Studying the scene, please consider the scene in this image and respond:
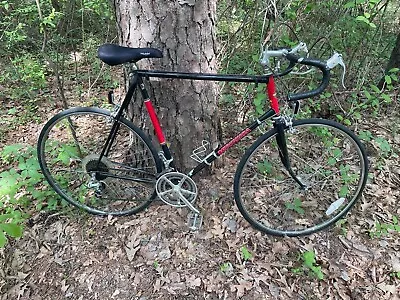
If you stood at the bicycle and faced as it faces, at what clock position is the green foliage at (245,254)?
The green foliage is roughly at 3 o'clock from the bicycle.

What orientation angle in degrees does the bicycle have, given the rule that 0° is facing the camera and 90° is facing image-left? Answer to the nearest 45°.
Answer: approximately 270°

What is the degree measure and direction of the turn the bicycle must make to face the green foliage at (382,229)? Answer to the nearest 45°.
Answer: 0° — it already faces it

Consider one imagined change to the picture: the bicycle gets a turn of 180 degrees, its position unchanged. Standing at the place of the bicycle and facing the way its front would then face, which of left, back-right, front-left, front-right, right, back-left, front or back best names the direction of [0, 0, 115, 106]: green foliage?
front-right

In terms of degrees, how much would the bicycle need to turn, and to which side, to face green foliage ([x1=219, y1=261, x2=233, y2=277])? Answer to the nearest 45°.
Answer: approximately 90° to its right

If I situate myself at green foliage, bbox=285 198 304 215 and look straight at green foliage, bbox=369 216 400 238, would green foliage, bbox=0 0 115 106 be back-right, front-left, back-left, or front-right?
back-left
